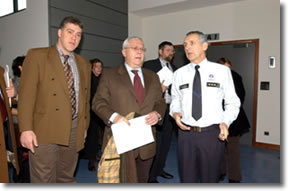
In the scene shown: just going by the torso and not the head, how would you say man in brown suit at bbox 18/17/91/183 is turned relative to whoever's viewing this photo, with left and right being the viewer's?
facing the viewer and to the right of the viewer

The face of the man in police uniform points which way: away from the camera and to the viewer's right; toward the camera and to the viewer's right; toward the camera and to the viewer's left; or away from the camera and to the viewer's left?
toward the camera and to the viewer's left

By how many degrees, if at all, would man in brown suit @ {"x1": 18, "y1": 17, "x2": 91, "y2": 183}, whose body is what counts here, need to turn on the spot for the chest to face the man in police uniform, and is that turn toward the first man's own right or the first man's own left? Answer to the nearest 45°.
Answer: approximately 45° to the first man's own left
